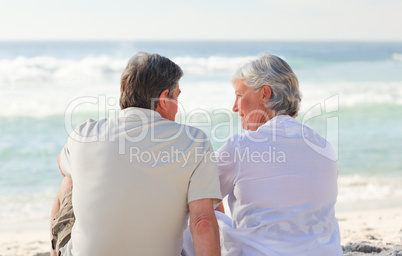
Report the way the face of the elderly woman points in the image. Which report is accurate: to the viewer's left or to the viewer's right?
to the viewer's left

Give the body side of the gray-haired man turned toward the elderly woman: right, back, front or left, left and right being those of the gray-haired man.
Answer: right

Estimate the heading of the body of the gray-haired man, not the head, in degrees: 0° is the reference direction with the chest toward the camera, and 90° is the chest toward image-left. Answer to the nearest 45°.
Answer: approximately 180°

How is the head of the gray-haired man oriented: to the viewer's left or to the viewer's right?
to the viewer's right
